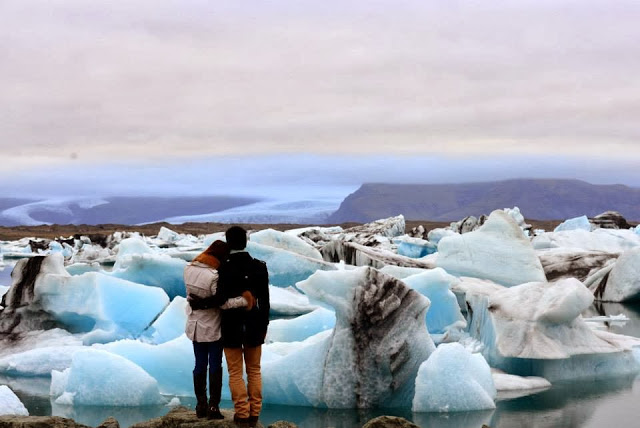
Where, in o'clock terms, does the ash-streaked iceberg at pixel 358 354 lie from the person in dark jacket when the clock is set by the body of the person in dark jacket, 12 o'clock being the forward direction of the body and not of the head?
The ash-streaked iceberg is roughly at 1 o'clock from the person in dark jacket.

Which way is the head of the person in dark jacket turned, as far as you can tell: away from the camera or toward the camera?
away from the camera

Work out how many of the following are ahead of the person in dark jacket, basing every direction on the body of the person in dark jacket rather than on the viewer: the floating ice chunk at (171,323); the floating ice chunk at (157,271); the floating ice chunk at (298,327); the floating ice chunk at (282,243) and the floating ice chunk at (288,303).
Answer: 5

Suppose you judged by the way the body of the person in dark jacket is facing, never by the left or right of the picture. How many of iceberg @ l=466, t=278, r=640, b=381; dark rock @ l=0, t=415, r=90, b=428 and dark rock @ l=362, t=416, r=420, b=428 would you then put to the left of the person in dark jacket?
1

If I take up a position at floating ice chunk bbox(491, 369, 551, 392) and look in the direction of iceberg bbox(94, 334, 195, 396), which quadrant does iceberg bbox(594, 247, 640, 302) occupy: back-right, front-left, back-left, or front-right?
back-right

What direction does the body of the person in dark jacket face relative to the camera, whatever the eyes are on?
away from the camera

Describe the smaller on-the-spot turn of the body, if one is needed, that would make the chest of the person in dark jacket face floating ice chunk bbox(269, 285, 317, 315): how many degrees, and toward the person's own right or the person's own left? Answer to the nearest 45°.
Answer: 0° — they already face it

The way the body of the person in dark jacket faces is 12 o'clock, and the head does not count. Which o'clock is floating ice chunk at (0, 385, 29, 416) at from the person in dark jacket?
The floating ice chunk is roughly at 10 o'clock from the person in dark jacket.

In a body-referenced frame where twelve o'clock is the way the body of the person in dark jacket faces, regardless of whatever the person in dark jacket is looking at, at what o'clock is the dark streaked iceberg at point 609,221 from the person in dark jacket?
The dark streaked iceberg is roughly at 1 o'clock from the person in dark jacket.

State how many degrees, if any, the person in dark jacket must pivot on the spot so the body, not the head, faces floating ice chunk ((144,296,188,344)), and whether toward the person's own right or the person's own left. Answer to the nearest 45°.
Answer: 0° — they already face it

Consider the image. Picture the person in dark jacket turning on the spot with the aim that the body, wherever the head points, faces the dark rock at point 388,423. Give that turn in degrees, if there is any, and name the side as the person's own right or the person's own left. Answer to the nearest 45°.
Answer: approximately 90° to the person's own right

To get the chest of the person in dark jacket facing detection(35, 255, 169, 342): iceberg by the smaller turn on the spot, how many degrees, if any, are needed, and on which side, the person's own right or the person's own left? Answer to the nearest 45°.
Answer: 0° — they already face it
